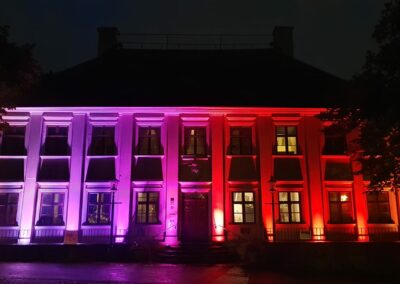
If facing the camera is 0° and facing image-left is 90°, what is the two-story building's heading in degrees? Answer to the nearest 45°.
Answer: approximately 0°

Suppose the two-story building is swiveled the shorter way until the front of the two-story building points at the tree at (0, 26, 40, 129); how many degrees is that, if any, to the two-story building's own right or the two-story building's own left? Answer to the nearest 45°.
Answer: approximately 45° to the two-story building's own right
